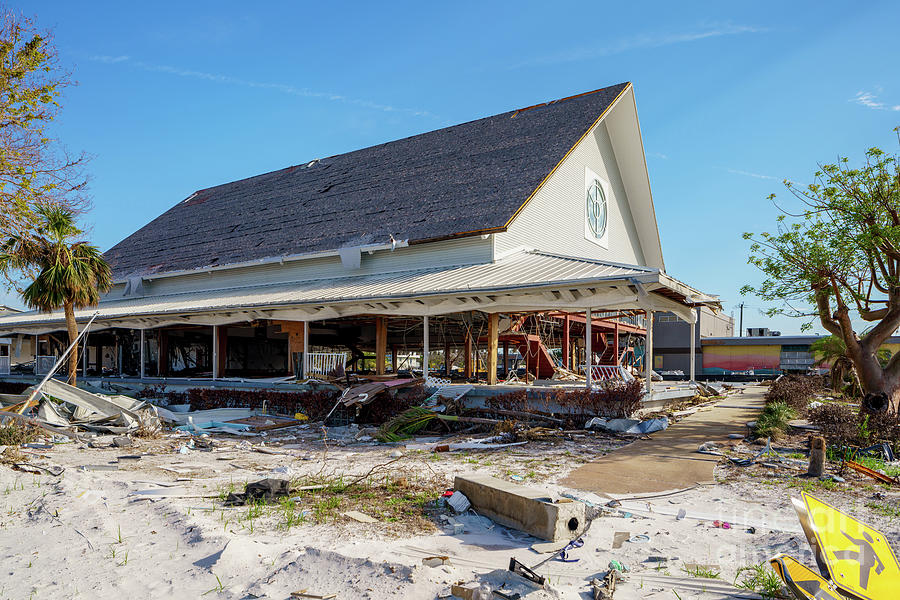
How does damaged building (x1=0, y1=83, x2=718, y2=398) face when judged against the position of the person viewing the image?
facing the viewer and to the right of the viewer

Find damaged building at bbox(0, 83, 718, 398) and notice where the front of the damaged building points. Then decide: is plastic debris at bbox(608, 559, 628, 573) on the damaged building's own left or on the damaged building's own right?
on the damaged building's own right

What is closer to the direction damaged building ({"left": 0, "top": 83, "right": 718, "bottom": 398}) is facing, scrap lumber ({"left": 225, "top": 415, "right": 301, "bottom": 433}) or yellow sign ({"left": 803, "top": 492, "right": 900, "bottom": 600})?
the yellow sign

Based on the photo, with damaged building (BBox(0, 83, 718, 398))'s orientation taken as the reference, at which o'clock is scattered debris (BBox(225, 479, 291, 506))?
The scattered debris is roughly at 2 o'clock from the damaged building.

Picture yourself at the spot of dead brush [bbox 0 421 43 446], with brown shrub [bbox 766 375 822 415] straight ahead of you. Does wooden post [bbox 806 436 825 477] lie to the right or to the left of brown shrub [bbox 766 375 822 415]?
right

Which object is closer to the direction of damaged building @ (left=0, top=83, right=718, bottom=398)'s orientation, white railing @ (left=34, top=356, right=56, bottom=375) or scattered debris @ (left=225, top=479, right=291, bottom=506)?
the scattered debris

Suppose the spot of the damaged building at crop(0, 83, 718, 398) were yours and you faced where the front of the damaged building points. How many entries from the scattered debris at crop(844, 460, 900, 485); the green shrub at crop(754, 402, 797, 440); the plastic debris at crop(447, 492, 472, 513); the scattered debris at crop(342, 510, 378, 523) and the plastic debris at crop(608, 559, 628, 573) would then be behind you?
0

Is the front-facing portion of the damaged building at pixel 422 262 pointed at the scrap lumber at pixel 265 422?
no

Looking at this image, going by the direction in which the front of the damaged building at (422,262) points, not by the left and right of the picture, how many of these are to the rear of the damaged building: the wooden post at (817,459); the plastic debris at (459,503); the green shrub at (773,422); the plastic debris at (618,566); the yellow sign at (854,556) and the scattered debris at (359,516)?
0

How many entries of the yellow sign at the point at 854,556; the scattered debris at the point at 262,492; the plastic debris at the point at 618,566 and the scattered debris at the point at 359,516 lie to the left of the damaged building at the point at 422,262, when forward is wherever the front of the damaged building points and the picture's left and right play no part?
0

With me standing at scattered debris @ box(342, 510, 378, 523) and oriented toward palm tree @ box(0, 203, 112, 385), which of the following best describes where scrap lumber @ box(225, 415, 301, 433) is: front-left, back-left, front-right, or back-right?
front-right

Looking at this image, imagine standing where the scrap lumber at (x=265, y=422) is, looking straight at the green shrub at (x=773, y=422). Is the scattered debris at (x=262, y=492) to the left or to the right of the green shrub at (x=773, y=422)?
right

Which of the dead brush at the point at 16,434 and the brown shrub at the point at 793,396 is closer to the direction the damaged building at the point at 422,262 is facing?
the brown shrub

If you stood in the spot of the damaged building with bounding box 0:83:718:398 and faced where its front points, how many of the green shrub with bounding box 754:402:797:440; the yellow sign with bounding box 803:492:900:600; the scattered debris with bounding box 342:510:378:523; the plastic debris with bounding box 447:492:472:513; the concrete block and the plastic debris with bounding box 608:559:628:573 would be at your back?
0

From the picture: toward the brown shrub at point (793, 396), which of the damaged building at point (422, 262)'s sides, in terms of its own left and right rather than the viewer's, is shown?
front

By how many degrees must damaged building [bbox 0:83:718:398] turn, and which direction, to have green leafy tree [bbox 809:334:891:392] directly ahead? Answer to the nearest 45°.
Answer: approximately 45° to its left

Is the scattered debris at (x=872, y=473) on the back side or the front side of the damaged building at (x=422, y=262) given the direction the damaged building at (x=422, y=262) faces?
on the front side
